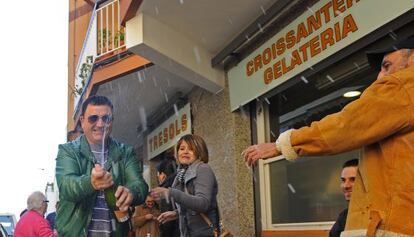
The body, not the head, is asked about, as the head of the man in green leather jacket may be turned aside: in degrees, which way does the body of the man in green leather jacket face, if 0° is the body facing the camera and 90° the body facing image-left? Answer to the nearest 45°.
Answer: approximately 0°

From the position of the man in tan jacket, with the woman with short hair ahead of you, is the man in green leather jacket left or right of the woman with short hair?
left

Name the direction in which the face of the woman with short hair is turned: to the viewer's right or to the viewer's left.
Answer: to the viewer's left

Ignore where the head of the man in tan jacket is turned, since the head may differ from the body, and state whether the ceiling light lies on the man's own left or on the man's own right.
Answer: on the man's own right

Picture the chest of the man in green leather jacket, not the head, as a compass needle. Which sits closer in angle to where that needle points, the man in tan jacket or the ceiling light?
the man in tan jacket

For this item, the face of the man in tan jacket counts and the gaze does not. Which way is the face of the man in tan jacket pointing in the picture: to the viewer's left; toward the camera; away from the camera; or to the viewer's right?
to the viewer's left

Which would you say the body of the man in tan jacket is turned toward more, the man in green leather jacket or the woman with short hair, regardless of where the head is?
the man in green leather jacket

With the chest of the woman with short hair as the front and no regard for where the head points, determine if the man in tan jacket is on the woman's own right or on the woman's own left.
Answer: on the woman's own left

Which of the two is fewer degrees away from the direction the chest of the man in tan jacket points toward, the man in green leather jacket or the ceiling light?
the man in green leather jacket

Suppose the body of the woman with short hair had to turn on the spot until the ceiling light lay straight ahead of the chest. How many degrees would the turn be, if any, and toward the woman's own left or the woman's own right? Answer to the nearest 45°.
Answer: approximately 180°

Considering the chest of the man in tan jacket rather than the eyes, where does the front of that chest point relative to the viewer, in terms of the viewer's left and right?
facing to the left of the viewer

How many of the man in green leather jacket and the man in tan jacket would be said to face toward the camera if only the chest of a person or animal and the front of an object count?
1
